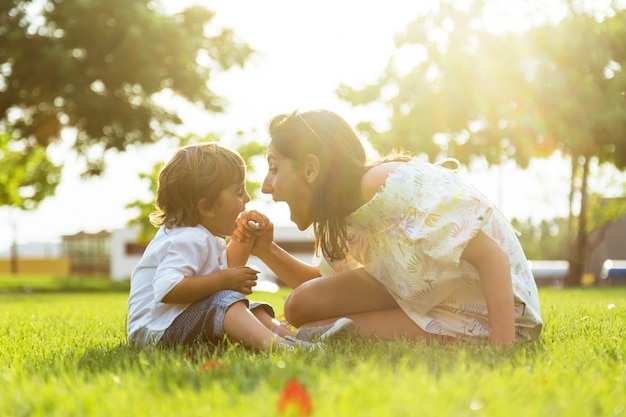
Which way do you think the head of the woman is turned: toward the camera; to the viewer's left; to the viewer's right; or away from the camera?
to the viewer's left

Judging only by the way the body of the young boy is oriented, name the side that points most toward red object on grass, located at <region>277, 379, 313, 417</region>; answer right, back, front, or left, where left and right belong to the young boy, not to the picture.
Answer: right

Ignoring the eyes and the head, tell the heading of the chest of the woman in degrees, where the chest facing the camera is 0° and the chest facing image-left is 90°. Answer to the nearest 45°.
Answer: approximately 90°

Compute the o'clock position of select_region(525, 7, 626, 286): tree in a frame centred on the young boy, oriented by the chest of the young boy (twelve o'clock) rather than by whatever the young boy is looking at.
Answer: The tree is roughly at 10 o'clock from the young boy.

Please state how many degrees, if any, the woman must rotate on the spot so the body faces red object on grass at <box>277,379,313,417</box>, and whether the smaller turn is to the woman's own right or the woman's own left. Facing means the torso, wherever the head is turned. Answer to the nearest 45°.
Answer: approximately 90° to the woman's own left

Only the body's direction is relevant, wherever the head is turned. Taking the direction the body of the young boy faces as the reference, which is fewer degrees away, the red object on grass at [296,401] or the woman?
the woman

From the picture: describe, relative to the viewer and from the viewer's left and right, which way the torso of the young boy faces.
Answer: facing to the right of the viewer

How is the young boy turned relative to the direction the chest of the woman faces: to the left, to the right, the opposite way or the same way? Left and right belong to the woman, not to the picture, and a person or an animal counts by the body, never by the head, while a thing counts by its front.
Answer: the opposite way

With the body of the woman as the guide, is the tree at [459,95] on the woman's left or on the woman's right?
on the woman's right

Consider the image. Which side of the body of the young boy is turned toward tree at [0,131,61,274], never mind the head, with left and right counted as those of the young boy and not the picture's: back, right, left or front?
left

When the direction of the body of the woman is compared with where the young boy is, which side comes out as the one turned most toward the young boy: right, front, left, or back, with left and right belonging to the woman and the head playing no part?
front

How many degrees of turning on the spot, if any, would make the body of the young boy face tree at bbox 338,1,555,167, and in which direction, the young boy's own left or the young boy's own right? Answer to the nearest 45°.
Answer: approximately 90° to the young boy's own left

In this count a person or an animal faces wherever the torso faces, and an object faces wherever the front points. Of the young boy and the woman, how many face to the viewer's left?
1

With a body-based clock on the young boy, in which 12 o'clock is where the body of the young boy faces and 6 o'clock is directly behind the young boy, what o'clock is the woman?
The woman is roughly at 12 o'clock from the young boy.
